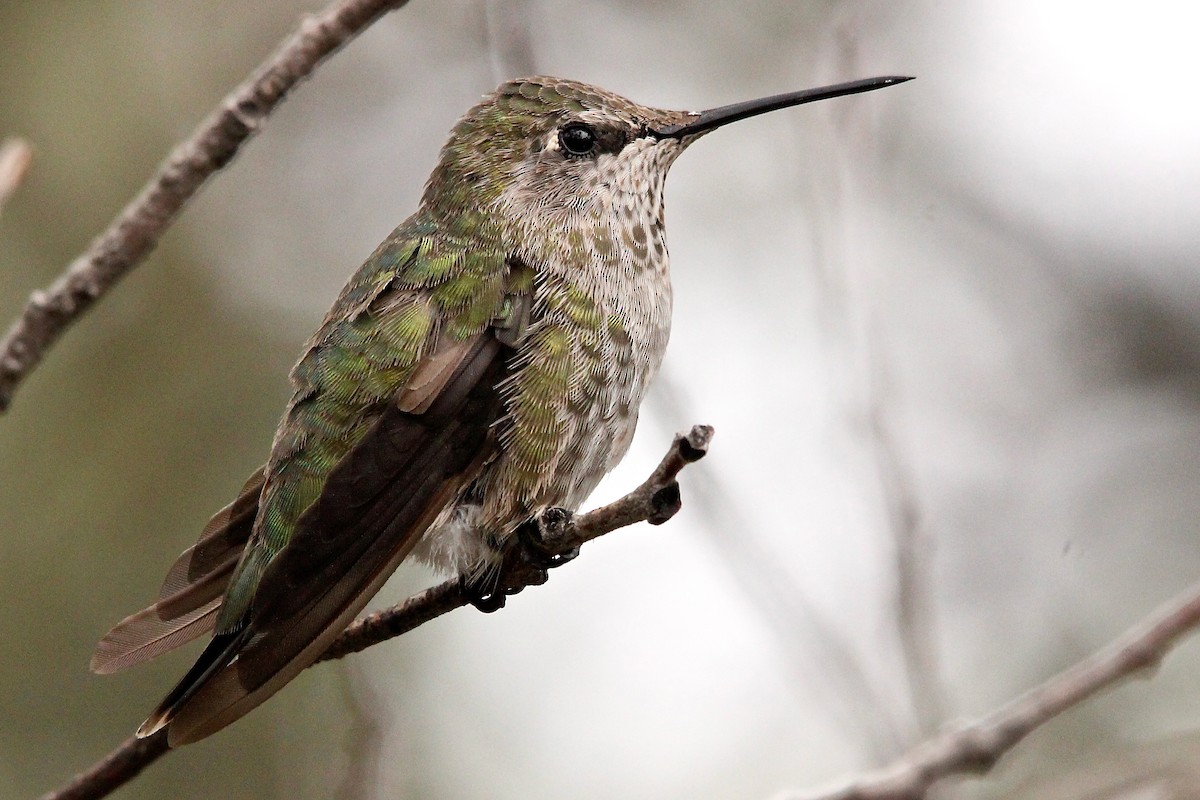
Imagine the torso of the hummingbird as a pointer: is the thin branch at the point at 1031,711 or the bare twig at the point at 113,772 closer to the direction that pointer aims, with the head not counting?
the thin branch

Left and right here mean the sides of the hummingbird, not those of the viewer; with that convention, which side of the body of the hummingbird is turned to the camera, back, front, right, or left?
right
